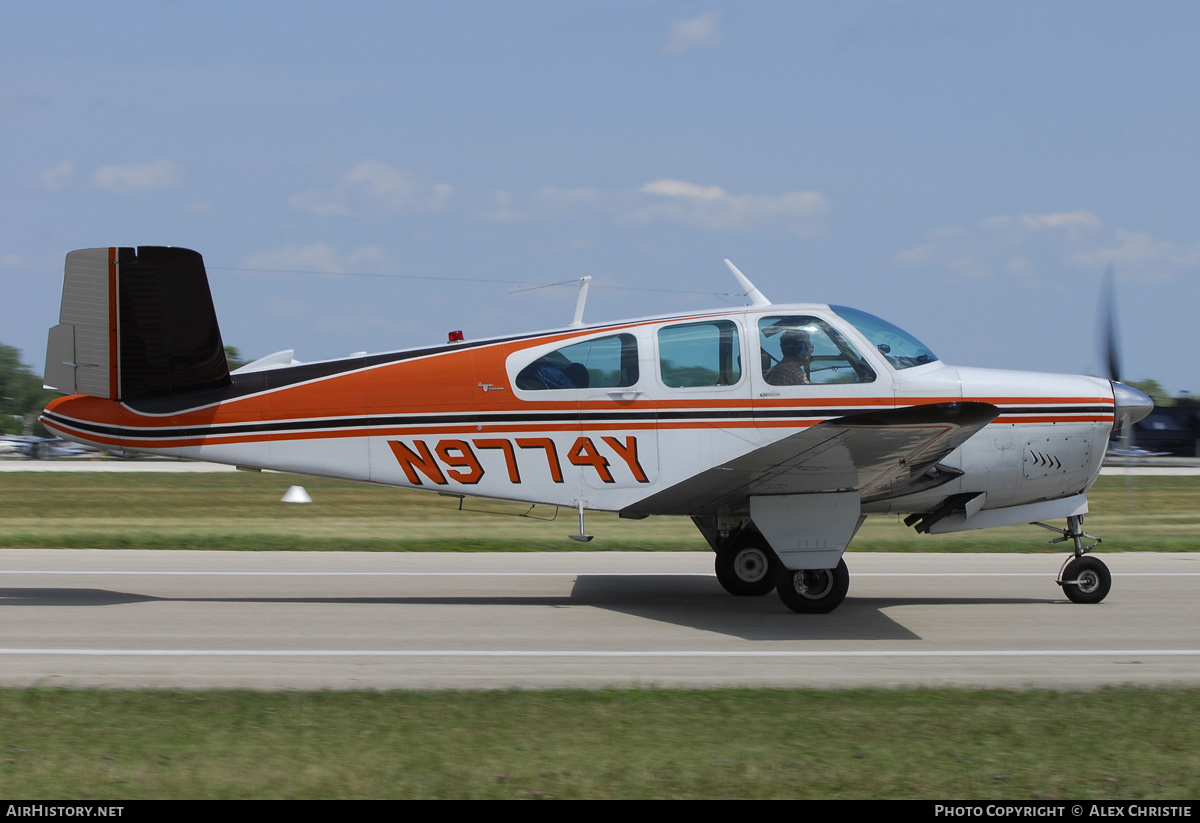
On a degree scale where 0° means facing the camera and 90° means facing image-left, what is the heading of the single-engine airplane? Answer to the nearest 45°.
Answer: approximately 270°

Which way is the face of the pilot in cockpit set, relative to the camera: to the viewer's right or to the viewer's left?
to the viewer's right
